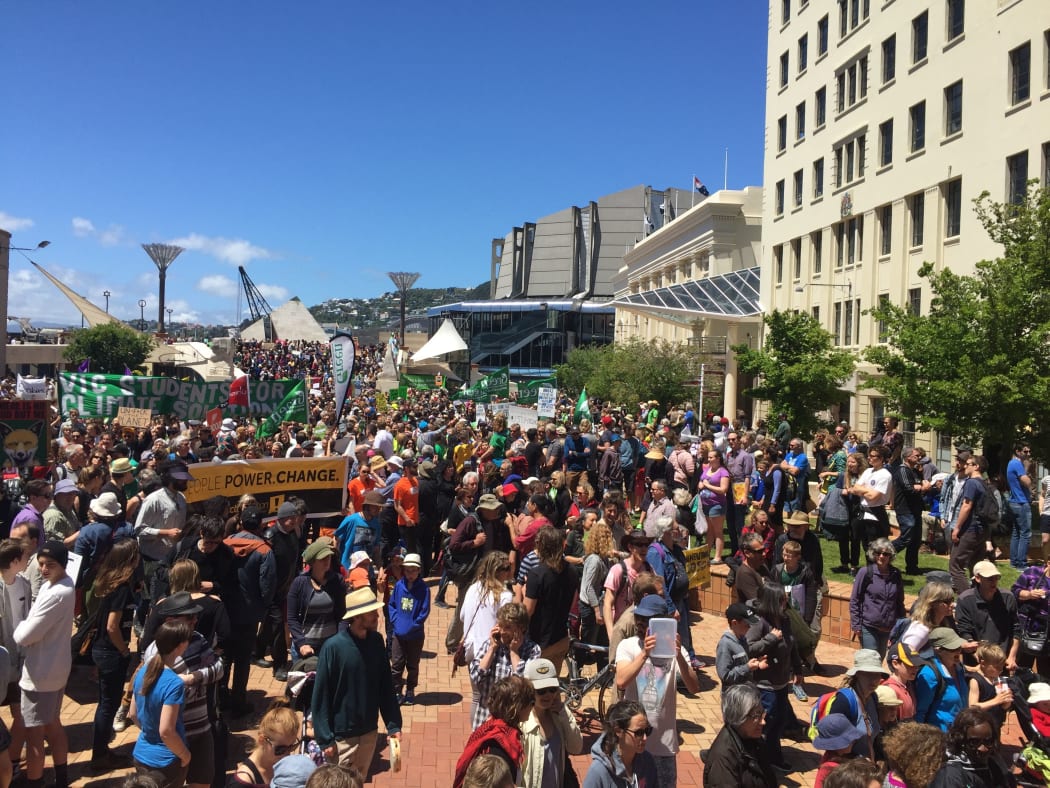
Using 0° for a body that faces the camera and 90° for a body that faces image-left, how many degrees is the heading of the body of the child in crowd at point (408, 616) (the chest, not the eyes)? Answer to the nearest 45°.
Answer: approximately 0°

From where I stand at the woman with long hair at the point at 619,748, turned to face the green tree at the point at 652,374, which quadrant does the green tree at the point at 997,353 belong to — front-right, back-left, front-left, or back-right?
front-right

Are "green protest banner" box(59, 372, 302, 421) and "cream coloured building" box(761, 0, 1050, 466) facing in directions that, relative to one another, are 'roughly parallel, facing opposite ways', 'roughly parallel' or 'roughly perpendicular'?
roughly perpendicular

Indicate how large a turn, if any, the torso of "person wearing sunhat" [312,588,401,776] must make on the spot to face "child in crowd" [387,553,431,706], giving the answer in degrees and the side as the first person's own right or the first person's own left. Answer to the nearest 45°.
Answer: approximately 135° to the first person's own left

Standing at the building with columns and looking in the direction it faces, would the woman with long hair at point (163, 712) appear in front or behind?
in front

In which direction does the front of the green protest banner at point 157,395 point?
toward the camera

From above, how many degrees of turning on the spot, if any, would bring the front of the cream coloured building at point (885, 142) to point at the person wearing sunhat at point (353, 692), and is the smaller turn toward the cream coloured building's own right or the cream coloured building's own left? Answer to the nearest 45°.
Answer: approximately 45° to the cream coloured building's own left

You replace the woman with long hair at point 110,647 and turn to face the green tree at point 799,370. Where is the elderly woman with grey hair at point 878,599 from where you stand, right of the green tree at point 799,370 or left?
right

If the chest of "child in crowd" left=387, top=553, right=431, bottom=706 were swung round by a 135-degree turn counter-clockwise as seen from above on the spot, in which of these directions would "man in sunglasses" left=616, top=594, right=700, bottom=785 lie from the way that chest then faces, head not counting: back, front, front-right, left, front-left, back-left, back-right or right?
right

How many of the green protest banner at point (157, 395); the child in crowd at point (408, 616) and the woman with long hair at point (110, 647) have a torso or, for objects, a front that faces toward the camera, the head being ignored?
2

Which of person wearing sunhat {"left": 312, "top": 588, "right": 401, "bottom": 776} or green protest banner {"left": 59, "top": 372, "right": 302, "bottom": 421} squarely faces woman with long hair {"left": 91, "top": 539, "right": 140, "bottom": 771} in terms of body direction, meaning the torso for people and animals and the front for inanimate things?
the green protest banner

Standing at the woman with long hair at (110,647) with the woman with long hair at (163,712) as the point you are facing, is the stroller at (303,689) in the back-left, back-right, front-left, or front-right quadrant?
front-left

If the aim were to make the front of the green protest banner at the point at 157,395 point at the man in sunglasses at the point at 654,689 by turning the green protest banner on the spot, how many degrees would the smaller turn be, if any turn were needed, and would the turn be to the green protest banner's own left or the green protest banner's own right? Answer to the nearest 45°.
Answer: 0° — it already faces them

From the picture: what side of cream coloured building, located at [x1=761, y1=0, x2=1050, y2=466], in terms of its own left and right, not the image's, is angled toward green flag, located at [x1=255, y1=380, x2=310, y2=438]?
front

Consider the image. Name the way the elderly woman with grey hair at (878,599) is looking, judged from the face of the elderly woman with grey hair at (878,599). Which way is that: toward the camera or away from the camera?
toward the camera
